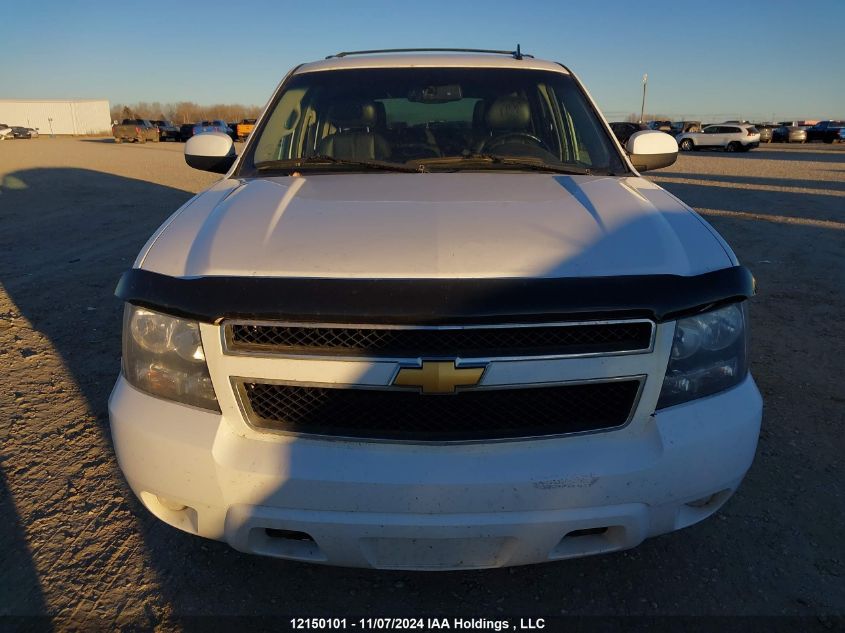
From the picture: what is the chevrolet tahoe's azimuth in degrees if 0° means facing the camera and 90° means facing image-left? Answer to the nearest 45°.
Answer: approximately 0°

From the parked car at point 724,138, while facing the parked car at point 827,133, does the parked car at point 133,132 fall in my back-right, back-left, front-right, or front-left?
back-left

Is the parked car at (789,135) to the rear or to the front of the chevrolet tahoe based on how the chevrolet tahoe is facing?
to the rear

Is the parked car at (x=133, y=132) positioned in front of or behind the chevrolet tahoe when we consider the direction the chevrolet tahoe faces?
behind

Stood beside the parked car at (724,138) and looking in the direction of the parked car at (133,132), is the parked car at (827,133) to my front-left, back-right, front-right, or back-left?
back-right

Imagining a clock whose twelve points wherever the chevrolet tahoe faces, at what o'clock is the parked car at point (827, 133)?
The parked car is roughly at 7 o'clock from the chevrolet tahoe.

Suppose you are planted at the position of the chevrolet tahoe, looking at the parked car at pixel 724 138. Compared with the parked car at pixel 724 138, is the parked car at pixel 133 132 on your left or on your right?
left
